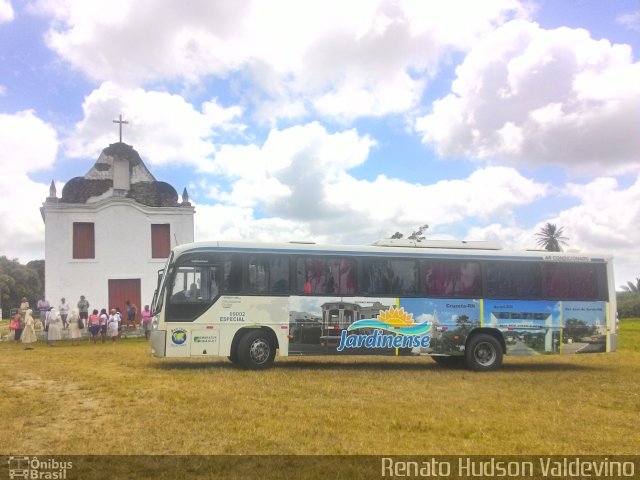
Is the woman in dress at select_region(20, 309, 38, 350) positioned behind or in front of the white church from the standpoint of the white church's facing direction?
in front

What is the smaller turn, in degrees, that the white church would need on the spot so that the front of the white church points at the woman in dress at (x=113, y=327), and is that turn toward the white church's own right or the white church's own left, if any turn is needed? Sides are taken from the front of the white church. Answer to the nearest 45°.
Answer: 0° — it already faces them

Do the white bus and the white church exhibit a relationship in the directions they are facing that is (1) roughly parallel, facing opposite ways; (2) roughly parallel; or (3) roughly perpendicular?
roughly perpendicular

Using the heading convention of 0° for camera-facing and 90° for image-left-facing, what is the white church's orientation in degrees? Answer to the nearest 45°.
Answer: approximately 0°

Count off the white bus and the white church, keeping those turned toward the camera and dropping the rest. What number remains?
1

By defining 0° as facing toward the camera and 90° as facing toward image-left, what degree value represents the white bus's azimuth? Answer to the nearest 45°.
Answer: approximately 90°

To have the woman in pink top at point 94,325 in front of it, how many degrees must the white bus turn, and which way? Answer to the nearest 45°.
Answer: approximately 45° to its right

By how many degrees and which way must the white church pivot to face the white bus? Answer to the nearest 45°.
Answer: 0° — it already faces it
